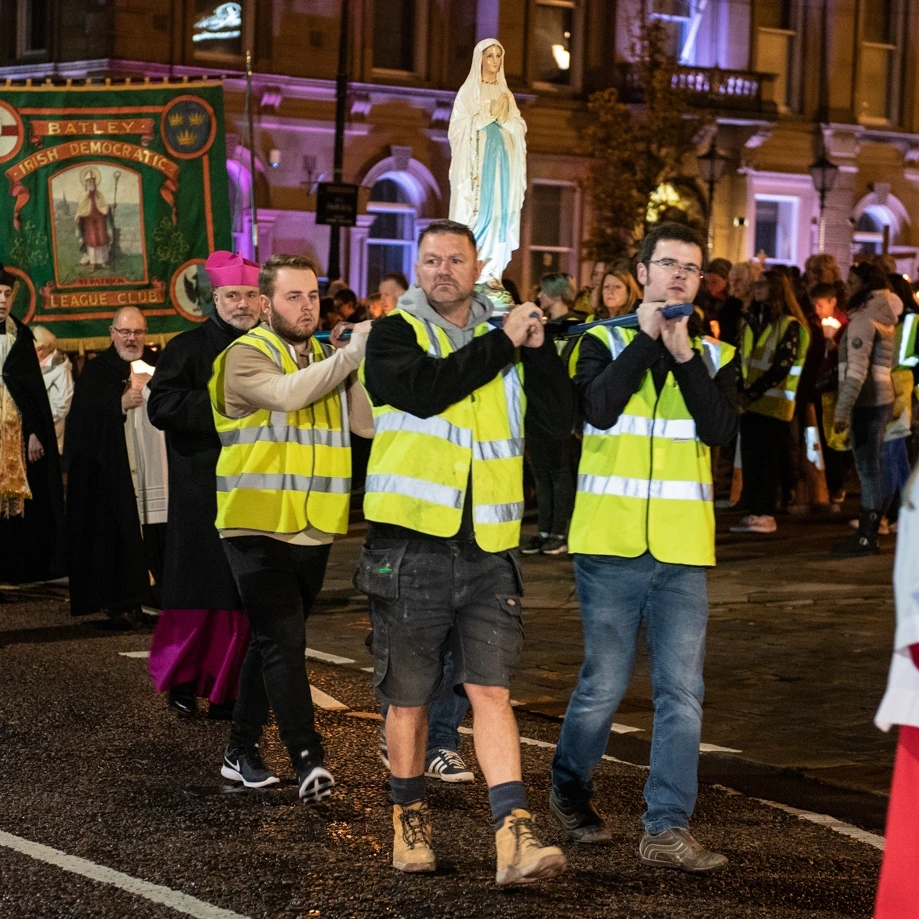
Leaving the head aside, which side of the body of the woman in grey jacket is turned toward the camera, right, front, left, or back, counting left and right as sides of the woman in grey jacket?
left

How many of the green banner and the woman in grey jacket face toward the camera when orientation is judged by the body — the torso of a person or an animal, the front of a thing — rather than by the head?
1

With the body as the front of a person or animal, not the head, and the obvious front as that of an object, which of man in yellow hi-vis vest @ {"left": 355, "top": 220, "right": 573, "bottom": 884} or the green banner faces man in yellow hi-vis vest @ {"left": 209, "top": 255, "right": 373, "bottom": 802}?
the green banner

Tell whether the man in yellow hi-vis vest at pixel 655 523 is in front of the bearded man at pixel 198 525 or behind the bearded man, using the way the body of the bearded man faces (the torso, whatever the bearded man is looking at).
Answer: in front

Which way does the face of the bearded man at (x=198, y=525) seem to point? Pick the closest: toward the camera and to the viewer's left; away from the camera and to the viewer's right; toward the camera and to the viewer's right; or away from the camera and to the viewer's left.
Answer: toward the camera and to the viewer's right

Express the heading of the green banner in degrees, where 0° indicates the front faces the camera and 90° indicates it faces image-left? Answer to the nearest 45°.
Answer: approximately 0°

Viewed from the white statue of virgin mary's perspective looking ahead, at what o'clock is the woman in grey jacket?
The woman in grey jacket is roughly at 9 o'clock from the white statue of virgin mary.

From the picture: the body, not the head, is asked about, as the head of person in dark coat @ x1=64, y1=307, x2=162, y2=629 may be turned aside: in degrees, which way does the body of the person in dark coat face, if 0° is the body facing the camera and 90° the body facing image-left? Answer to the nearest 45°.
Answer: approximately 315°

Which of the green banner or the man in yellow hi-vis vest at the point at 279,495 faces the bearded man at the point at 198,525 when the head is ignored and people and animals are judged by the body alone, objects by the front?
the green banner
